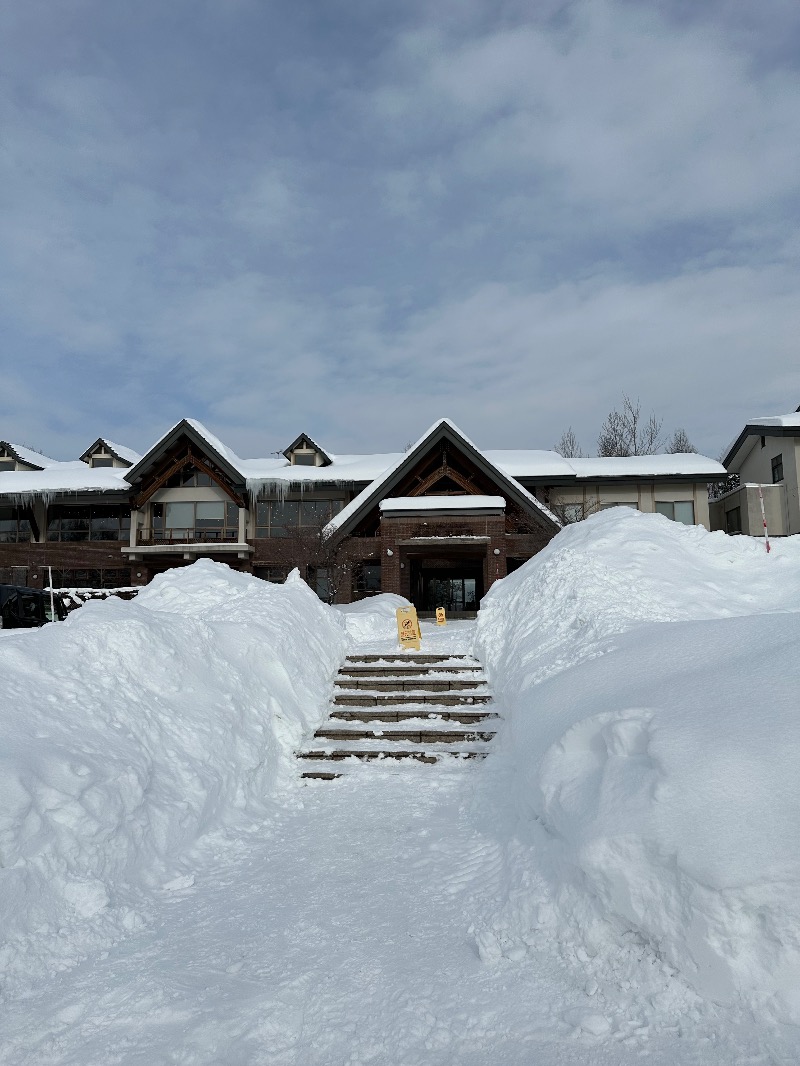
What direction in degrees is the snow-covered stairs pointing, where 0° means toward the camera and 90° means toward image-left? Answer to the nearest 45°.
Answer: approximately 0°

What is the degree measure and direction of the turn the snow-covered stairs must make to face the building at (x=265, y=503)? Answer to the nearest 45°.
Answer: approximately 180°

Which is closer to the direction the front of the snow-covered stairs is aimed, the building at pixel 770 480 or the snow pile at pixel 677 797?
the snow pile

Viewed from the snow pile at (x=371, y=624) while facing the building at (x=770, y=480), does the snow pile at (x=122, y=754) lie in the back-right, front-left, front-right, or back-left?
back-right

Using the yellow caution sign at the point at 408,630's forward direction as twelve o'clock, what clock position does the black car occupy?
The black car is roughly at 4 o'clock from the yellow caution sign.

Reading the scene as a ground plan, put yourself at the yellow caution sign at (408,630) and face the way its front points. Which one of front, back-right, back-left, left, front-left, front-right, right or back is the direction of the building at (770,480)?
back-left

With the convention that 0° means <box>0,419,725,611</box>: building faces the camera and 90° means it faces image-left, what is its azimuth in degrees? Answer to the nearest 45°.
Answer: approximately 0°
